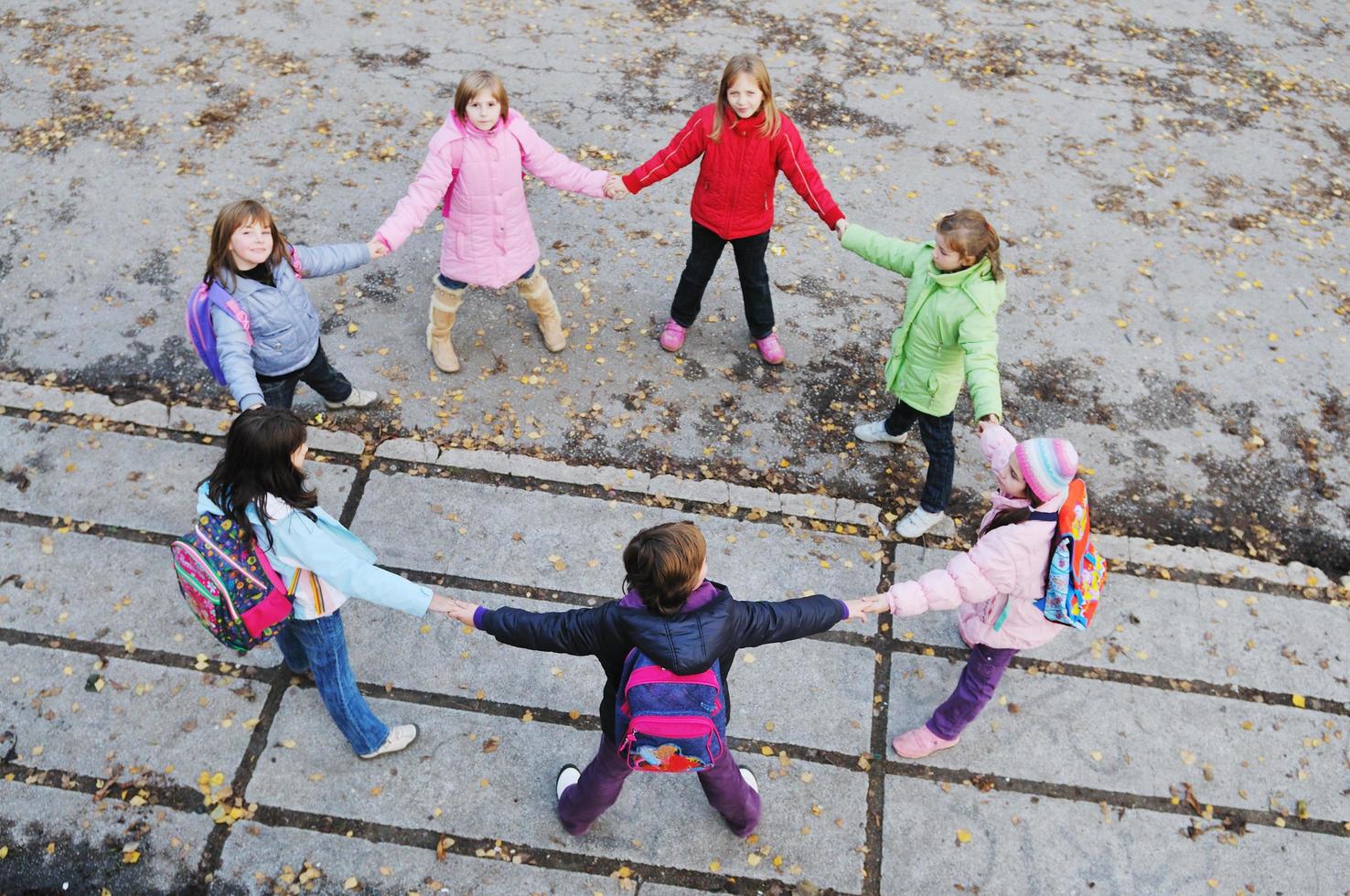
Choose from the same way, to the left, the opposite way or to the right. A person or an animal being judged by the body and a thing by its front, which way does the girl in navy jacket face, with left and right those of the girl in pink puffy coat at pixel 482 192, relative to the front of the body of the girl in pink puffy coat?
the opposite way

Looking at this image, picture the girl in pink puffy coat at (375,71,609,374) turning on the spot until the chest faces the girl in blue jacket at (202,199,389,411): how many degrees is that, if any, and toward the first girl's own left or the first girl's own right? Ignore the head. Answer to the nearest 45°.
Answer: approximately 45° to the first girl's own right

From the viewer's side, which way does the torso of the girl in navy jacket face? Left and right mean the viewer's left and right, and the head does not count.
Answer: facing away from the viewer

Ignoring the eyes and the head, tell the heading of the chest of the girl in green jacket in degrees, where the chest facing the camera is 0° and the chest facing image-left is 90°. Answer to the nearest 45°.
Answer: approximately 45°

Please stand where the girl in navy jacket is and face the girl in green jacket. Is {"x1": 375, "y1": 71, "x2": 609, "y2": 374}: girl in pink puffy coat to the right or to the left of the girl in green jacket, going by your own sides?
left

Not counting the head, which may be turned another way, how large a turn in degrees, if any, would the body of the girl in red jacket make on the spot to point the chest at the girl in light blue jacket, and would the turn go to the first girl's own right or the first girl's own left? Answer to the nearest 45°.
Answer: approximately 45° to the first girl's own right

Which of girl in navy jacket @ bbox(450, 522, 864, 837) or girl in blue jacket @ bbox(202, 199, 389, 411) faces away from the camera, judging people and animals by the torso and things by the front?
the girl in navy jacket

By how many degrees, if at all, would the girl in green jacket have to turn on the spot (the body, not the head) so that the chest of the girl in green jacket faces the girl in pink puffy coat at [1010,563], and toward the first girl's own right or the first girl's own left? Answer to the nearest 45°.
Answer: approximately 45° to the first girl's own left

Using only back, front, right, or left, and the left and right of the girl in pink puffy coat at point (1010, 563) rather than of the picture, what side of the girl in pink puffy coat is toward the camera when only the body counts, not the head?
left

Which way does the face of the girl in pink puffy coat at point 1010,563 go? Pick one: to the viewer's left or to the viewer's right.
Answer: to the viewer's left

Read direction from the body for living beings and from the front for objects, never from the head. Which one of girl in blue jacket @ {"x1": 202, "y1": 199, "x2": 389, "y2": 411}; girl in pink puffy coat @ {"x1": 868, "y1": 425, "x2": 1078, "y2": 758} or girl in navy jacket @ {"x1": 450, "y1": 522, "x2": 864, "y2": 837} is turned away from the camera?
the girl in navy jacket
